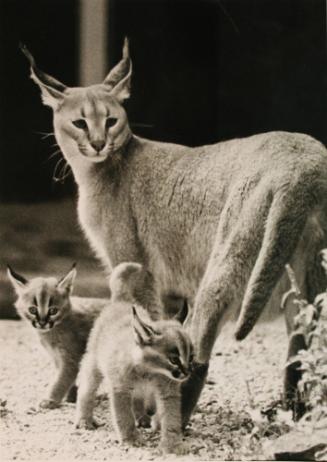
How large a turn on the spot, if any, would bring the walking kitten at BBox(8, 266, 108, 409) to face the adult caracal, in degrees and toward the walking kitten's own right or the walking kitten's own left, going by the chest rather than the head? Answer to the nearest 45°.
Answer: approximately 135° to the walking kitten's own left

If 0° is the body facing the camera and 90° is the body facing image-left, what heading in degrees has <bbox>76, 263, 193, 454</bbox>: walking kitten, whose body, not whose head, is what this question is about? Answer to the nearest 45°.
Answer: approximately 315°
